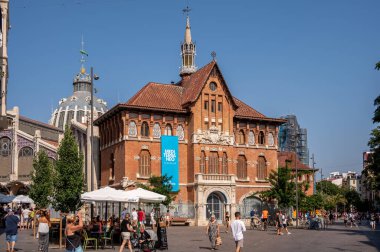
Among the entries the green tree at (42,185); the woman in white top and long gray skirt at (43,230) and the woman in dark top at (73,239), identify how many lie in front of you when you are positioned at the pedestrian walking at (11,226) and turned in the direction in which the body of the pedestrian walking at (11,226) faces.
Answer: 1
